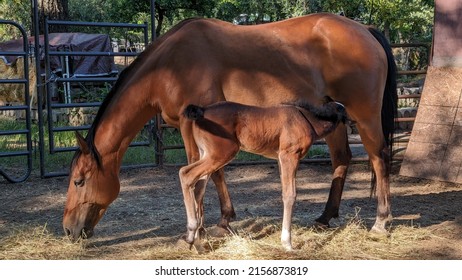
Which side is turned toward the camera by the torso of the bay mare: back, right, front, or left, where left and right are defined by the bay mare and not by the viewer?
left

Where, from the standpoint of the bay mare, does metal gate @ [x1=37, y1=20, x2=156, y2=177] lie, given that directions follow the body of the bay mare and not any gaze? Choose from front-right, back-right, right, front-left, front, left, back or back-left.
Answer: front-right

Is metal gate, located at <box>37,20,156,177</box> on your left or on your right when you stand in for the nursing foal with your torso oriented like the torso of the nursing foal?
on your left

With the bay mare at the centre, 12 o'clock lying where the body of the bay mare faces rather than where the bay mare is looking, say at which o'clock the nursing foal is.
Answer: The nursing foal is roughly at 9 o'clock from the bay mare.

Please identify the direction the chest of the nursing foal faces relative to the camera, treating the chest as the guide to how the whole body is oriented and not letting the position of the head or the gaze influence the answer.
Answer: to the viewer's right

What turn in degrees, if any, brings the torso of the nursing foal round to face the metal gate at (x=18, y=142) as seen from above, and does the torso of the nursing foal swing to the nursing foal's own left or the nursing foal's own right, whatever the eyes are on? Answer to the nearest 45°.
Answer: approximately 135° to the nursing foal's own left

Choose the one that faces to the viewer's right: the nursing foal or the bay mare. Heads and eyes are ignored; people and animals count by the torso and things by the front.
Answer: the nursing foal

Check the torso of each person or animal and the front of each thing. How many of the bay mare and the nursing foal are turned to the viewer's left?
1

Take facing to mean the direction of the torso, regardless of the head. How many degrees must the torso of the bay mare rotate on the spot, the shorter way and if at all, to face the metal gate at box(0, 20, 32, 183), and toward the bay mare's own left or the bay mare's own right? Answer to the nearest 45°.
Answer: approximately 45° to the bay mare's own right

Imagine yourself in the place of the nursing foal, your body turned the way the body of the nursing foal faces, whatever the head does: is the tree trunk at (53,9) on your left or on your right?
on your left

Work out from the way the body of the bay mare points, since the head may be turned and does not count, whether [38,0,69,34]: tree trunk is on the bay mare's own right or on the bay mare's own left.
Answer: on the bay mare's own right

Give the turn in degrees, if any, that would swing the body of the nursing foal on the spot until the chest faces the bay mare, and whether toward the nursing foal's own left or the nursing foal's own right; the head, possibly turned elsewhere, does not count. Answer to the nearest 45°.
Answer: approximately 90° to the nursing foal's own left

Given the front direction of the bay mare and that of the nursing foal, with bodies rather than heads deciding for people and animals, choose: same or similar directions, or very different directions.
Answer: very different directions
